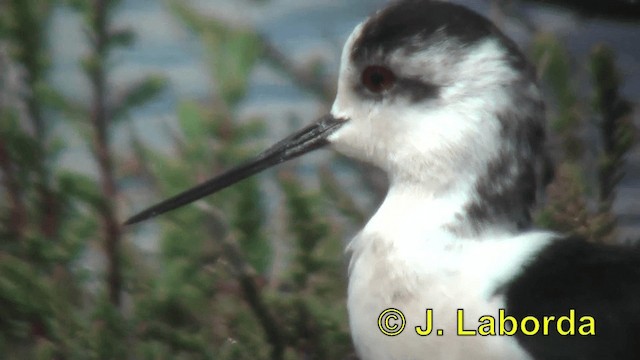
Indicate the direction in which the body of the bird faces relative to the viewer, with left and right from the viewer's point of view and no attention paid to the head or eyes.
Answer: facing to the left of the viewer
